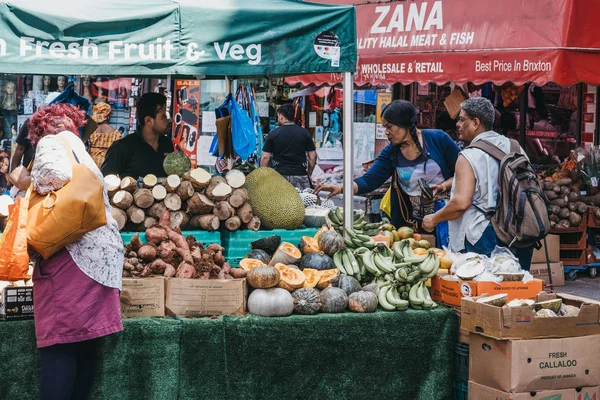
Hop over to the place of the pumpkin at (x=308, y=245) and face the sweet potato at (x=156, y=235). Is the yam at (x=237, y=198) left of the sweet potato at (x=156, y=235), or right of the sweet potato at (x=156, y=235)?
right

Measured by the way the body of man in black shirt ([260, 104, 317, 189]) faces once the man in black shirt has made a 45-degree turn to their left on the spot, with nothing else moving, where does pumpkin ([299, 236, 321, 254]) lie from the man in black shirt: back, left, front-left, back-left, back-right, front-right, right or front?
back-left

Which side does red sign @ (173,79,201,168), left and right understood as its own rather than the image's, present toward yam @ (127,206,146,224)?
front

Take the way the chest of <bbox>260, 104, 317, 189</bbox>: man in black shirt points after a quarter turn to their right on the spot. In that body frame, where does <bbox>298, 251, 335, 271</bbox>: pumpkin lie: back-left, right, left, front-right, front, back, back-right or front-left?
right

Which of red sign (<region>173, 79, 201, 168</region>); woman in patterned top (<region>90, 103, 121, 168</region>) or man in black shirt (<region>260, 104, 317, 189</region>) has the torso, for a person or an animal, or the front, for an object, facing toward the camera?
the red sign

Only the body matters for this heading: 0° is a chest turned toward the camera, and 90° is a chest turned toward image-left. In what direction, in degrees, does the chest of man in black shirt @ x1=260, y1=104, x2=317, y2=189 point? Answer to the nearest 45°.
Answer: approximately 180°

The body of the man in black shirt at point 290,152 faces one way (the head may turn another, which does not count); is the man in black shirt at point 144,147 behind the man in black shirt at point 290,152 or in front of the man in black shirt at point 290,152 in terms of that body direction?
behind

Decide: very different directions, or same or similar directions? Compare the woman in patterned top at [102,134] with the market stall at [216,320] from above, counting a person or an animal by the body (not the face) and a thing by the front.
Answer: very different directions

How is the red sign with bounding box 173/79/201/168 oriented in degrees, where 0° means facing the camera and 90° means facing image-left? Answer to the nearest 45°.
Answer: approximately 0°

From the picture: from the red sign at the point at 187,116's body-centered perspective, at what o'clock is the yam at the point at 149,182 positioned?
The yam is roughly at 12 o'clock from the red sign.

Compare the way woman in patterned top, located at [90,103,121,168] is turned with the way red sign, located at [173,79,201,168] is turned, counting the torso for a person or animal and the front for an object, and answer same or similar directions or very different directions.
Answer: very different directions

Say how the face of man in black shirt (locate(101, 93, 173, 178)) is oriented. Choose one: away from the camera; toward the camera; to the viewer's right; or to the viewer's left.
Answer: to the viewer's right

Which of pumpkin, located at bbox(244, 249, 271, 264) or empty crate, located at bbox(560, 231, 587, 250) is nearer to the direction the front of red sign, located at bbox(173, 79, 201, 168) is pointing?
the pumpkin

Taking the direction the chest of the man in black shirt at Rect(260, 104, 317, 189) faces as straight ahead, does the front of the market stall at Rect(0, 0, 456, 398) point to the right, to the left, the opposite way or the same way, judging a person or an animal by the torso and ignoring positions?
the opposite way
